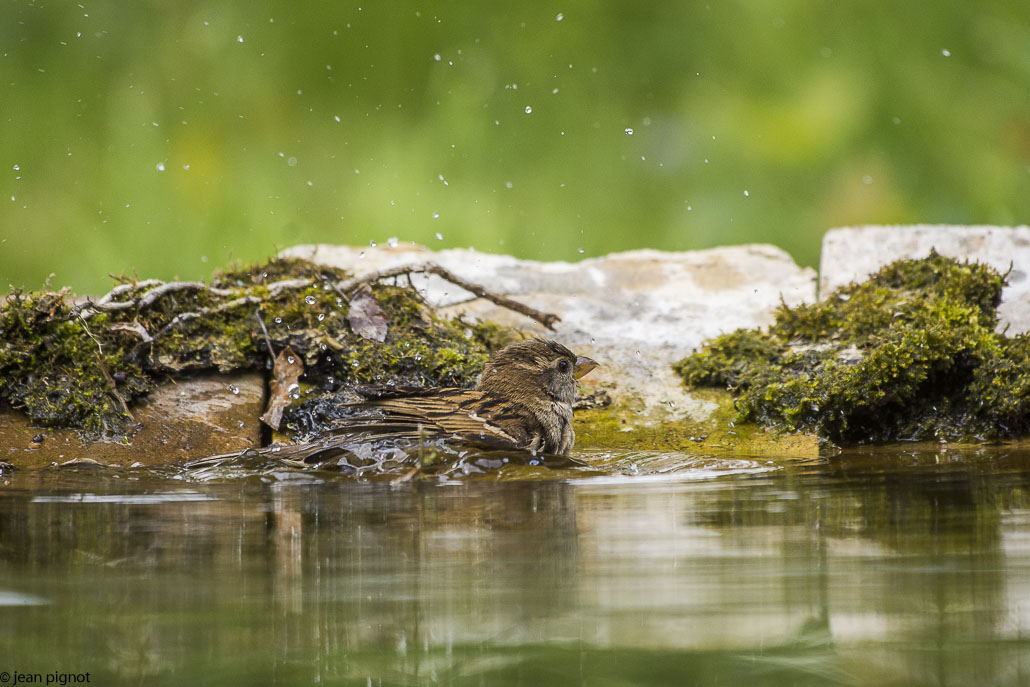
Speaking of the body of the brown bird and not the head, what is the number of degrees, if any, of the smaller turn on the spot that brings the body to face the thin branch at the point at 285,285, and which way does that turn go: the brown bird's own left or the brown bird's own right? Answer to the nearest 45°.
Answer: approximately 135° to the brown bird's own left

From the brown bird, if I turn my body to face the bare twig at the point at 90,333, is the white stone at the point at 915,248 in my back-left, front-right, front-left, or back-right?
back-right

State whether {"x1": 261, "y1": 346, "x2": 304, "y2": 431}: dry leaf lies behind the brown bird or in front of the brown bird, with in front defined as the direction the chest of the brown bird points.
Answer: behind

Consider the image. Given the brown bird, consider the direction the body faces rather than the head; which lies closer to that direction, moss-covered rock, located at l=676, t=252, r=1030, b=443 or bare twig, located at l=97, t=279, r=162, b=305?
the moss-covered rock

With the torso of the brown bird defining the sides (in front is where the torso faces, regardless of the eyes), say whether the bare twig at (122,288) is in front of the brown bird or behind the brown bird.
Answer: behind

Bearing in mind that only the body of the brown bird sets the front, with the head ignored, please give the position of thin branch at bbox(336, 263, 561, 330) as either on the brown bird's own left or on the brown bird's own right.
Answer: on the brown bird's own left

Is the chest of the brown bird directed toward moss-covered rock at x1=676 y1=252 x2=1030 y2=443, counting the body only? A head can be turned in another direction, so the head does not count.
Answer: yes

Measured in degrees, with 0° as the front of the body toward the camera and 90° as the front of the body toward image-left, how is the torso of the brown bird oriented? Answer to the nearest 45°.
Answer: approximately 270°

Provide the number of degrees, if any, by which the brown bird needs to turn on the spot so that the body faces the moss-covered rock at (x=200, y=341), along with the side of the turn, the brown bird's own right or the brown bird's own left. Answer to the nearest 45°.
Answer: approximately 135° to the brown bird's own left
